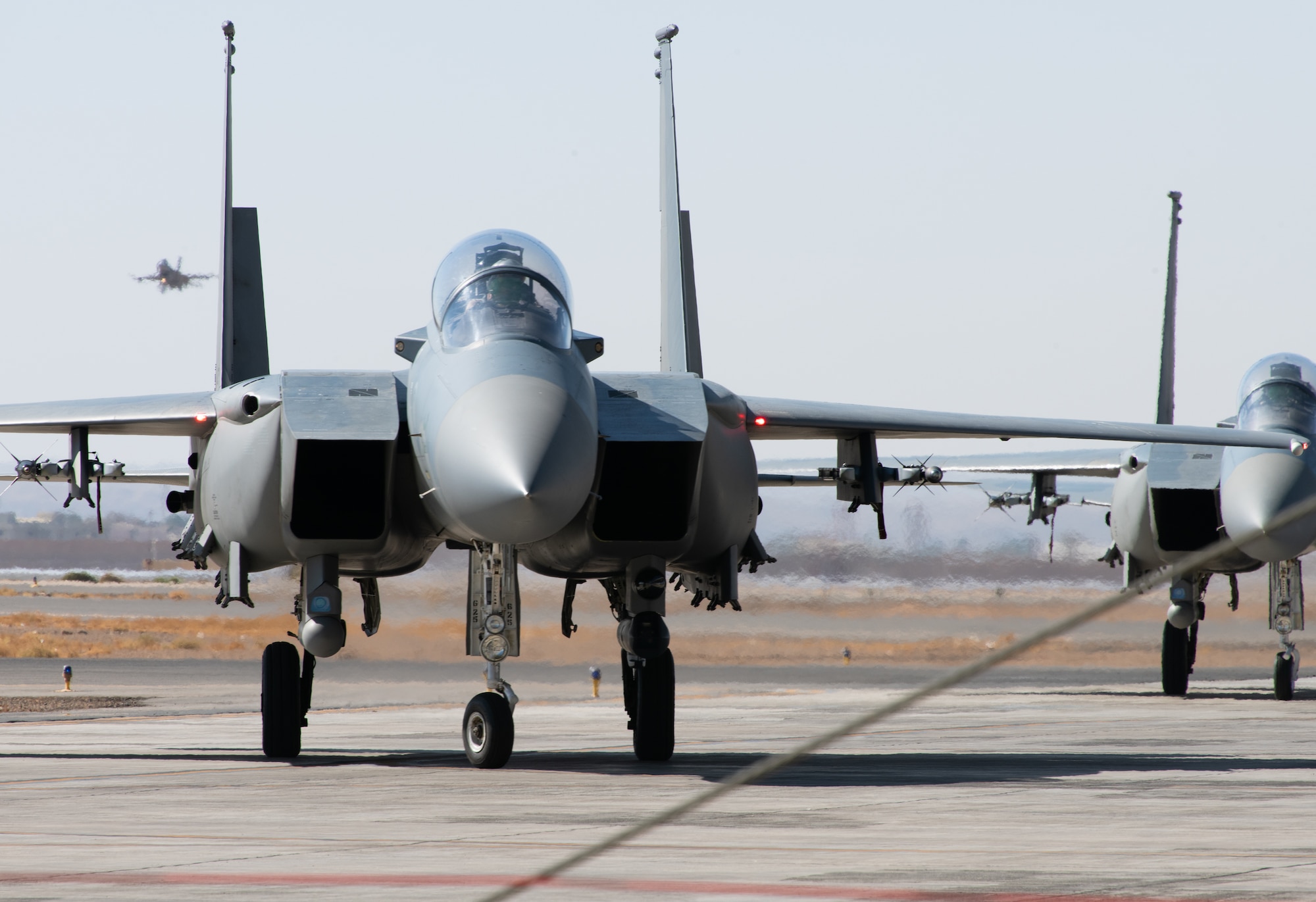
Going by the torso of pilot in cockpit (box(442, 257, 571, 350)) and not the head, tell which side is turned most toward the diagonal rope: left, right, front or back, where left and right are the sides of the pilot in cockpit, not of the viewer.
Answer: front

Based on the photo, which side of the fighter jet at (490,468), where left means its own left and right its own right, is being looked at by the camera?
front

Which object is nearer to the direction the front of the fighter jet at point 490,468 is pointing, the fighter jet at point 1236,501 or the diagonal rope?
the diagonal rope

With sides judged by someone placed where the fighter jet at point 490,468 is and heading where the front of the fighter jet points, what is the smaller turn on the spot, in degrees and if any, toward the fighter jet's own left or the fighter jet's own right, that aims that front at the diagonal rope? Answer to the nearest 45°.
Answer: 0° — it already faces it

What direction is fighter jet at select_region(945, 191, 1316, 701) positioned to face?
toward the camera

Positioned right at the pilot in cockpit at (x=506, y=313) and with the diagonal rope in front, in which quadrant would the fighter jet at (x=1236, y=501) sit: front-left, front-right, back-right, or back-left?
back-left

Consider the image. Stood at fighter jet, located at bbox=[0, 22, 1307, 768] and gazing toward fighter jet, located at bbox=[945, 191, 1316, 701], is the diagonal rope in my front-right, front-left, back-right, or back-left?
back-right

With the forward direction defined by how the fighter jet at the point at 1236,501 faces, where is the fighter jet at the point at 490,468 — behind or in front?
in front

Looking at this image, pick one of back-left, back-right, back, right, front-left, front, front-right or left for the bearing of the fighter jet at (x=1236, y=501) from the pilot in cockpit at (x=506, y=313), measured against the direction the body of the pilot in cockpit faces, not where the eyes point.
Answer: back-left

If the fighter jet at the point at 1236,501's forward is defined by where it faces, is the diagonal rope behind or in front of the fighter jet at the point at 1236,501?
in front

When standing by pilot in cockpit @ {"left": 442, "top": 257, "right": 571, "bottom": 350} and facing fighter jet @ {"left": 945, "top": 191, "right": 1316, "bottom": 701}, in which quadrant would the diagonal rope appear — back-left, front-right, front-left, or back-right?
back-right
